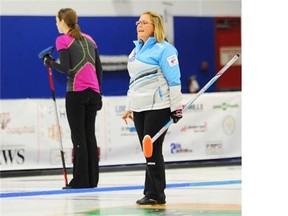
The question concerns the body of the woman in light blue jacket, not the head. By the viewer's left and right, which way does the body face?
facing the viewer and to the left of the viewer

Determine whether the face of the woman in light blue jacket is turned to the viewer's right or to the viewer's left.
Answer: to the viewer's left
